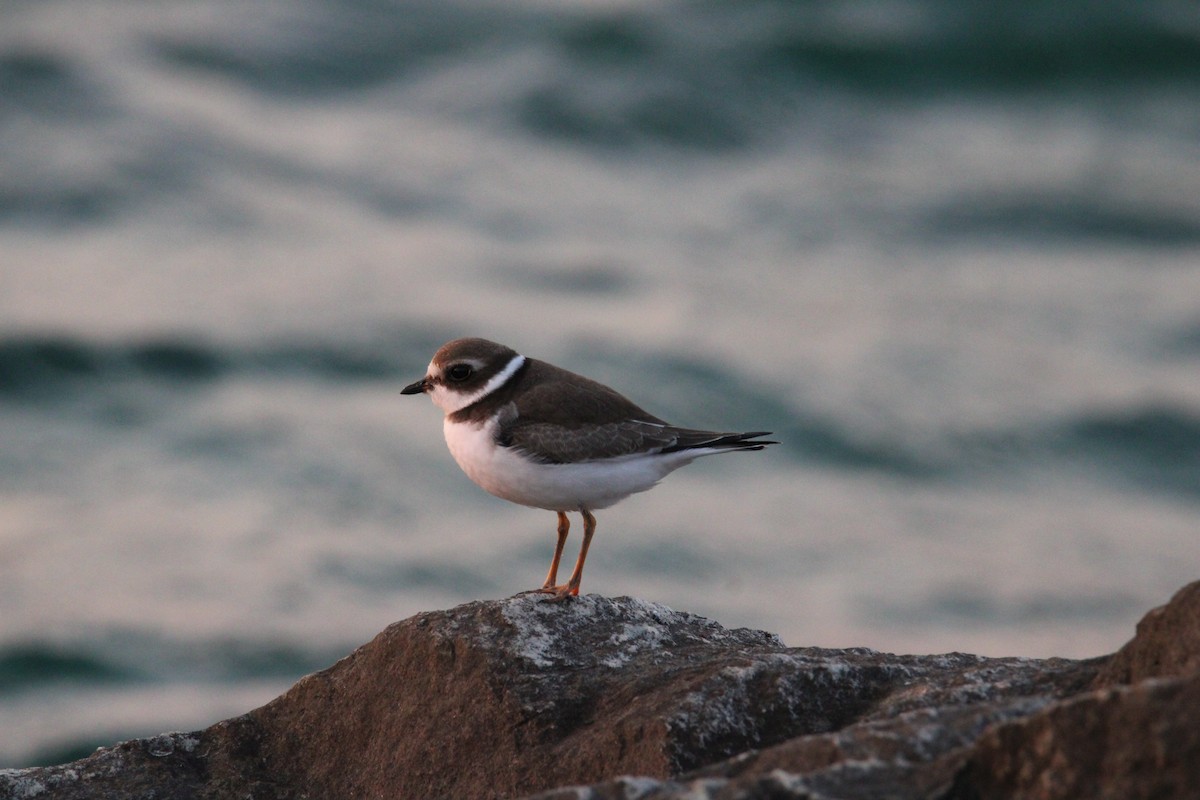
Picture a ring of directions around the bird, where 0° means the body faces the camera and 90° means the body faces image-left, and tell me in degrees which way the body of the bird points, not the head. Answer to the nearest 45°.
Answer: approximately 90°

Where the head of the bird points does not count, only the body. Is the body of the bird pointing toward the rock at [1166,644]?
no
